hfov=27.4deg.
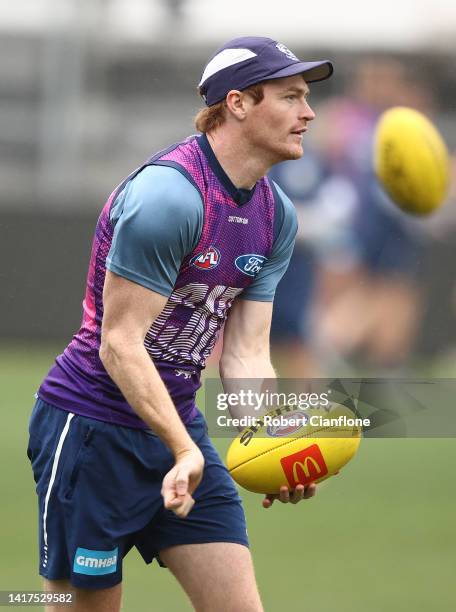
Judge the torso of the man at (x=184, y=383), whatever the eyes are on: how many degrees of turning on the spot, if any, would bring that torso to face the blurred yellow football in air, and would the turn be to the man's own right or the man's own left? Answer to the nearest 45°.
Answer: approximately 90° to the man's own left

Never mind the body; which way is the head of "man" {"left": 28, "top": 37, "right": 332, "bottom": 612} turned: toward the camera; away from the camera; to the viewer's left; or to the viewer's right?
to the viewer's right

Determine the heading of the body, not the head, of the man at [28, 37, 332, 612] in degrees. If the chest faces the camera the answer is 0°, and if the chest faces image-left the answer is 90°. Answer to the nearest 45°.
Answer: approximately 315°
